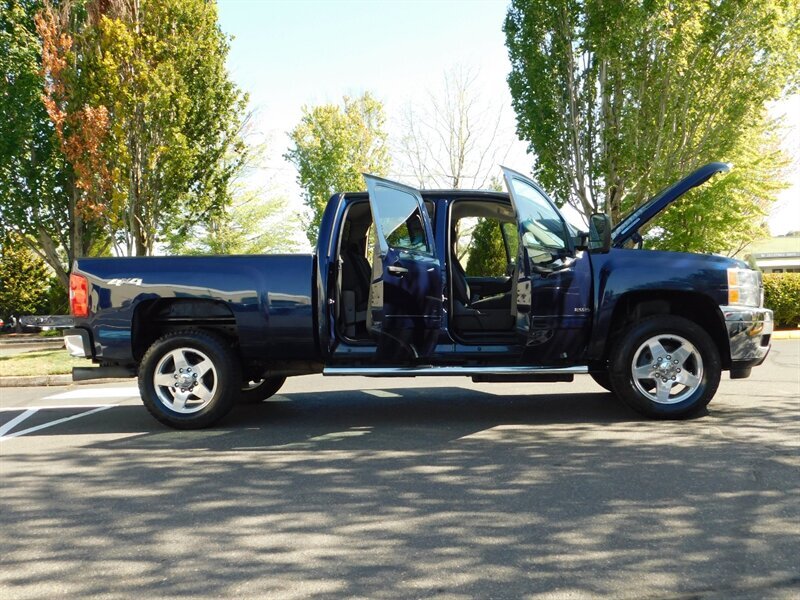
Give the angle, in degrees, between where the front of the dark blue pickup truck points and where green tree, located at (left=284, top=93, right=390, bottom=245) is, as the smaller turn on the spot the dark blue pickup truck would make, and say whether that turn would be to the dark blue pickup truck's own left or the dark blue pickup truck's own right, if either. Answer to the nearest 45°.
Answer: approximately 90° to the dark blue pickup truck's own left

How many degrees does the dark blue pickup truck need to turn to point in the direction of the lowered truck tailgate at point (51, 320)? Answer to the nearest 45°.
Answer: approximately 180°

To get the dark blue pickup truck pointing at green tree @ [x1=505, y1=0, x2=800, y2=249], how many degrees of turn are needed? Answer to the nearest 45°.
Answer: approximately 45° to its left

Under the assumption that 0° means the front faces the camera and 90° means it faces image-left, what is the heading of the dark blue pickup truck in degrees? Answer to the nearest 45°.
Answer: approximately 270°

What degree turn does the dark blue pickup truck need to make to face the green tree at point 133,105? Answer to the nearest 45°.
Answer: approximately 135° to its left

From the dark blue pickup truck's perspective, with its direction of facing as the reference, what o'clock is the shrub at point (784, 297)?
The shrub is roughly at 10 o'clock from the dark blue pickup truck.

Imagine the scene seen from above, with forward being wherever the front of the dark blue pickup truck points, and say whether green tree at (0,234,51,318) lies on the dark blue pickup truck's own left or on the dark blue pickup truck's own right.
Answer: on the dark blue pickup truck's own left

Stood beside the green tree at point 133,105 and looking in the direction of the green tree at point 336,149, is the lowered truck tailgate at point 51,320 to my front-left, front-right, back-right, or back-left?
back-right

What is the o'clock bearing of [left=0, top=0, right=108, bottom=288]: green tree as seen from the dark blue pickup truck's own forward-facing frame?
The green tree is roughly at 8 o'clock from the dark blue pickup truck.
